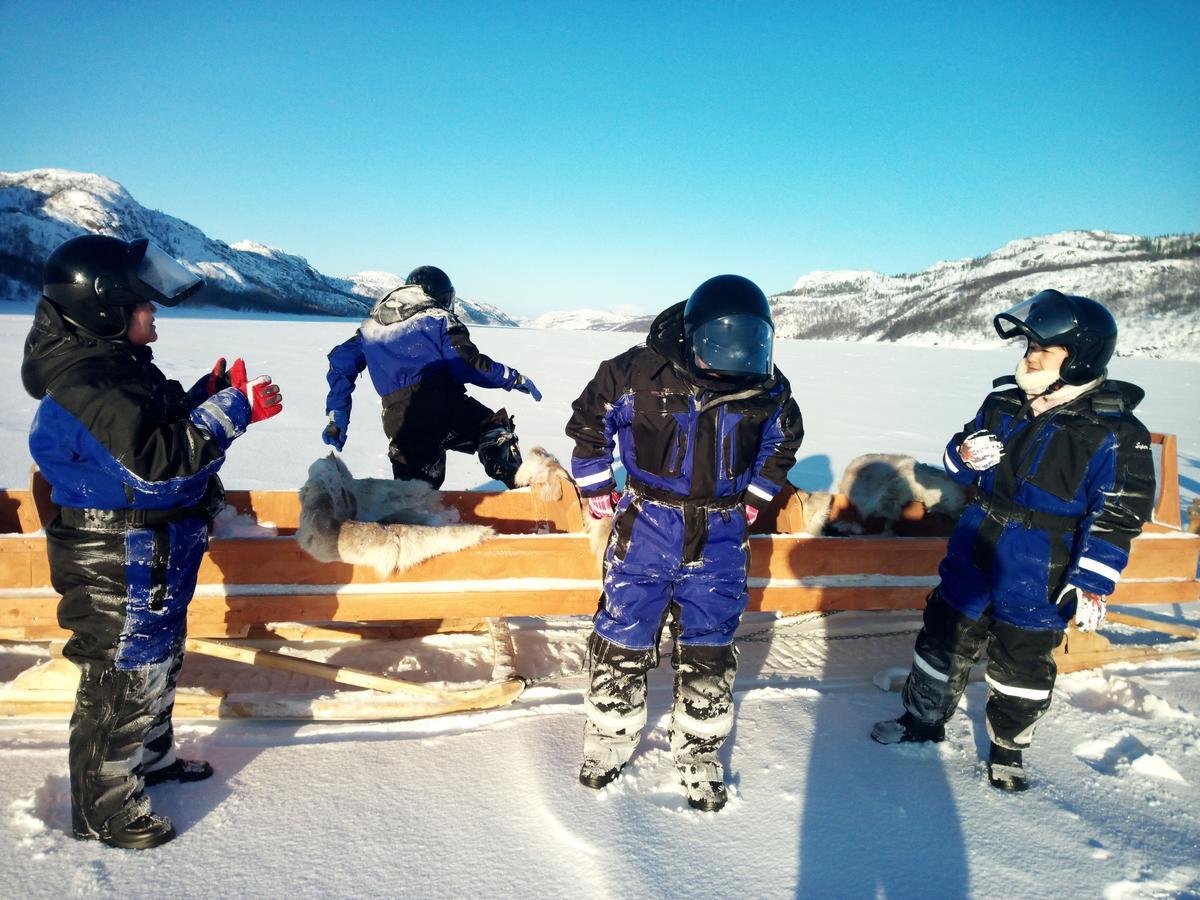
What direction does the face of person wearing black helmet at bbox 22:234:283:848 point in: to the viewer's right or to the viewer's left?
to the viewer's right

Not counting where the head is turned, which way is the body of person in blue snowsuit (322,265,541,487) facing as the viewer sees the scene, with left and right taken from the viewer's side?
facing away from the viewer and to the right of the viewer

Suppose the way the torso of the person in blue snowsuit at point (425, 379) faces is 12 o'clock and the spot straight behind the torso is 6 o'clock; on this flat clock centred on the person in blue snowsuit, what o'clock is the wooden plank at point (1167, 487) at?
The wooden plank is roughly at 2 o'clock from the person in blue snowsuit.

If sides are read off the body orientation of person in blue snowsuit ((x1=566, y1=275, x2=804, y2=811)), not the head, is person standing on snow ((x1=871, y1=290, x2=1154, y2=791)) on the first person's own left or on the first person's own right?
on the first person's own left

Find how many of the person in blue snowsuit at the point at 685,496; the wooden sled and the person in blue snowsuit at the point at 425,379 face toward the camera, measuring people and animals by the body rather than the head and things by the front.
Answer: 1

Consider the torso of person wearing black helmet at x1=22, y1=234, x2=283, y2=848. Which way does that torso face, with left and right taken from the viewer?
facing to the right of the viewer

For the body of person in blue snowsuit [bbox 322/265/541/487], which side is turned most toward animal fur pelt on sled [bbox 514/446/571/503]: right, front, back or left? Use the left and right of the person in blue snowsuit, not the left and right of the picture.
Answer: right

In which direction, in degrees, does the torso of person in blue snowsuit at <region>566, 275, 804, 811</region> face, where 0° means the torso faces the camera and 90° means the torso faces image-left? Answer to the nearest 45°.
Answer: approximately 0°
